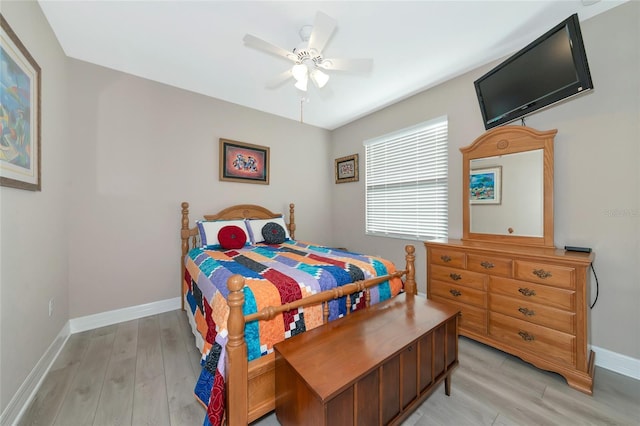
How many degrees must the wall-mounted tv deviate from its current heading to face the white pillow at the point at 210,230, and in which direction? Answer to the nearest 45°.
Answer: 0° — it already faces it

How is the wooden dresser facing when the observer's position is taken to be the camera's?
facing the viewer and to the left of the viewer

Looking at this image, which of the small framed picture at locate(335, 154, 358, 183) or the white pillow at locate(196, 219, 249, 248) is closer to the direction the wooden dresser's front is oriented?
the white pillow

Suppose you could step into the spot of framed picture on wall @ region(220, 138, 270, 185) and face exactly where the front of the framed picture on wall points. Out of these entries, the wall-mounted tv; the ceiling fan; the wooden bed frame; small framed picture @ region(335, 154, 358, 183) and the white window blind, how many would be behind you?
0

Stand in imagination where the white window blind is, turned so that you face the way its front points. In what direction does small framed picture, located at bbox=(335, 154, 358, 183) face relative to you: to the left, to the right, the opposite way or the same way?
the same way

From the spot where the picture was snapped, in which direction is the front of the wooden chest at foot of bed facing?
facing the viewer and to the right of the viewer

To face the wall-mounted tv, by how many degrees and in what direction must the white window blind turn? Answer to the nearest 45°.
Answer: approximately 90° to its left

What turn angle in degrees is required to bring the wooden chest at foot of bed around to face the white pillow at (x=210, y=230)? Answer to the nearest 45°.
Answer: approximately 180°

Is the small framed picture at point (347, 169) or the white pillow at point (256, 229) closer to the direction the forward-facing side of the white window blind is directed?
the white pillow

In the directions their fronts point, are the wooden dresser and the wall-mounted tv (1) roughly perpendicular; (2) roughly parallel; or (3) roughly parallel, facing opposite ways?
roughly parallel

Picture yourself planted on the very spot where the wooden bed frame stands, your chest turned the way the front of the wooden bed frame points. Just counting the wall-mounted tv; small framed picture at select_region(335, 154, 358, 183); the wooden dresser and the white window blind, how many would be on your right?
0

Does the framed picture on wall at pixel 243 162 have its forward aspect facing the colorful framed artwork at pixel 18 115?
no

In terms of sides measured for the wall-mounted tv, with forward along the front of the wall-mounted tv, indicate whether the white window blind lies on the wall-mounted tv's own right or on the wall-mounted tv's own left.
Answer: on the wall-mounted tv's own right

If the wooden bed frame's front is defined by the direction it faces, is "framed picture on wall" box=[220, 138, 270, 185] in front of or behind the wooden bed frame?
behind

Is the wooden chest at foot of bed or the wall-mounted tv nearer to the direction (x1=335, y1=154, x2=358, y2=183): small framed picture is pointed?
the wooden chest at foot of bed

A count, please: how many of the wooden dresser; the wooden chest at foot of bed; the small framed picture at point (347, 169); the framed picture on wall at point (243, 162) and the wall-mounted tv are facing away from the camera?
0

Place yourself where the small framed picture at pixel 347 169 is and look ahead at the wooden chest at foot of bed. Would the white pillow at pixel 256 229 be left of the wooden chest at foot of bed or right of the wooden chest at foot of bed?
right

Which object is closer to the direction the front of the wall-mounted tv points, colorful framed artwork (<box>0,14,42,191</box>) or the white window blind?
the colorful framed artwork

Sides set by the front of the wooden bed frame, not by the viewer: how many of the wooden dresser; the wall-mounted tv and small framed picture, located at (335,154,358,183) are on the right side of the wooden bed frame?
0

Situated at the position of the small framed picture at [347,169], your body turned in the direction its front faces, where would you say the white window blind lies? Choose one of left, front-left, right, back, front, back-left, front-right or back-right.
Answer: left
